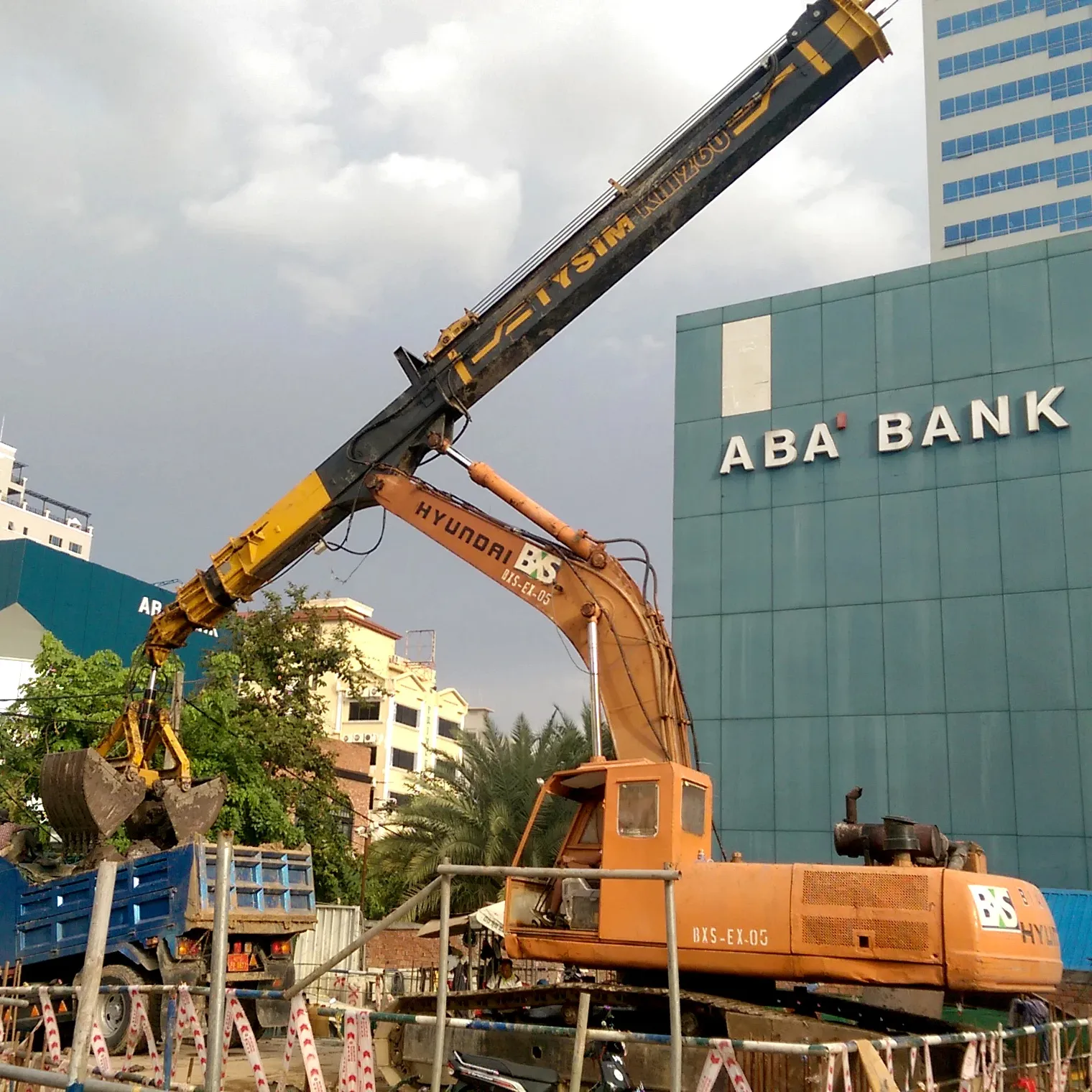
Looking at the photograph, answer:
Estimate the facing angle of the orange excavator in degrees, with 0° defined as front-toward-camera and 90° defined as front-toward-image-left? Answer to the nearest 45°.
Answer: approximately 90°

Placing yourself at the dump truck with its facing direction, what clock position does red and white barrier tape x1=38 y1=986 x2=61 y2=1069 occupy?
The red and white barrier tape is roughly at 8 o'clock from the dump truck.

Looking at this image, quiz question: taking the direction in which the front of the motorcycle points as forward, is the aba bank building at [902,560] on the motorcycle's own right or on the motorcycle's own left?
on the motorcycle's own left

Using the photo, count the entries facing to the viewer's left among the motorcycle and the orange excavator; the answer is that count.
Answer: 1

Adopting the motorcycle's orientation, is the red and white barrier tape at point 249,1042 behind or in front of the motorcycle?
behind

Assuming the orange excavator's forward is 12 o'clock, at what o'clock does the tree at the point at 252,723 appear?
The tree is roughly at 2 o'clock from the orange excavator.

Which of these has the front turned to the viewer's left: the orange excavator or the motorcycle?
the orange excavator

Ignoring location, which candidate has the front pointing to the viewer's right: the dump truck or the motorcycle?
the motorcycle

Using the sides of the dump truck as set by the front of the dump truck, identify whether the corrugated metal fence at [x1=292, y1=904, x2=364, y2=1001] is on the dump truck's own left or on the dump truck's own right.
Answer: on the dump truck's own right

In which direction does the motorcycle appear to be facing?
to the viewer's right

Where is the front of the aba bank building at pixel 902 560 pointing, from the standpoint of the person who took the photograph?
facing the viewer and to the left of the viewer

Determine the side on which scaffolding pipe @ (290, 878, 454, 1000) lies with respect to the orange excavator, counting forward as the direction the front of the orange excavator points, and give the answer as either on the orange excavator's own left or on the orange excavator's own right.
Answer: on the orange excavator's own left

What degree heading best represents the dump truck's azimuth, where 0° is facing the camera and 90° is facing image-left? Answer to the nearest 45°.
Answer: approximately 135°
